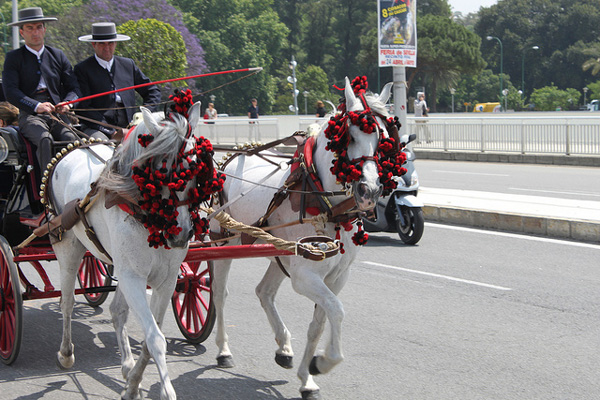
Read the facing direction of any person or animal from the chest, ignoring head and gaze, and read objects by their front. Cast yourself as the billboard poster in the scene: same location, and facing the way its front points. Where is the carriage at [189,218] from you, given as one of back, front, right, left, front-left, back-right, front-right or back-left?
front

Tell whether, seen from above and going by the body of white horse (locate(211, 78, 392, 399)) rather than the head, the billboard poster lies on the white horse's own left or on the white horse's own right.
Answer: on the white horse's own left

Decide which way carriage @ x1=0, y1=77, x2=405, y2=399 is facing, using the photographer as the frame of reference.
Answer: facing the viewer and to the right of the viewer

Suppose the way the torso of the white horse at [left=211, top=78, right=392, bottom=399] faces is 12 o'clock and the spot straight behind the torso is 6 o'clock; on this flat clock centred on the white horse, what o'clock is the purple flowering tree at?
The purple flowering tree is roughly at 7 o'clock from the white horse.

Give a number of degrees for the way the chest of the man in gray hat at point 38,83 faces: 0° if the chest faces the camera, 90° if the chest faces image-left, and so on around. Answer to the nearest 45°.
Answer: approximately 315°

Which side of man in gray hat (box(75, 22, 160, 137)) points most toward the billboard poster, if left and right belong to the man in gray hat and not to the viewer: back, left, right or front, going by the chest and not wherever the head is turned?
left

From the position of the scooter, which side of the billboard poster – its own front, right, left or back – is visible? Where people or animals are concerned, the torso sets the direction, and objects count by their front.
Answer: front

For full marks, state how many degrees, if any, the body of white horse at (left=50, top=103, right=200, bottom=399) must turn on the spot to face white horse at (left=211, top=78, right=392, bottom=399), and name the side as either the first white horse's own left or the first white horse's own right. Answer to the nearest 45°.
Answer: approximately 45° to the first white horse's own left

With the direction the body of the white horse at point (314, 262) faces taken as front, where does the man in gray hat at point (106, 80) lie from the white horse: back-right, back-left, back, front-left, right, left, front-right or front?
back
